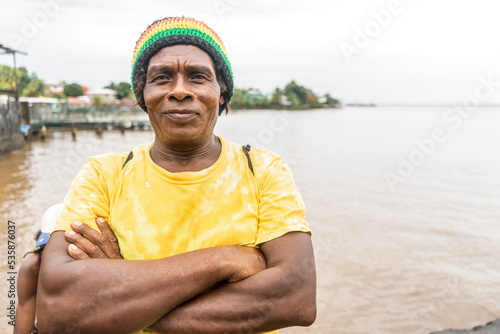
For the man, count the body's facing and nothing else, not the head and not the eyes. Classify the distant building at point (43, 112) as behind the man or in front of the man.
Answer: behind

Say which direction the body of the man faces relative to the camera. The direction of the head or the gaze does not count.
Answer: toward the camera
